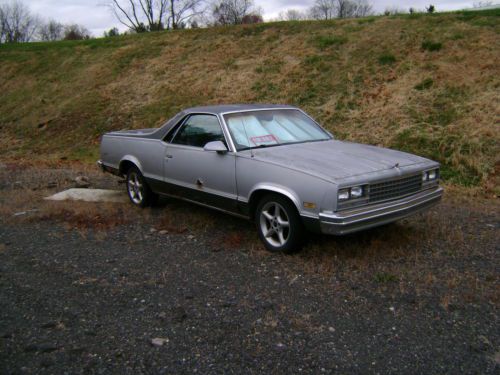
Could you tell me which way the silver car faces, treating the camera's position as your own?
facing the viewer and to the right of the viewer
